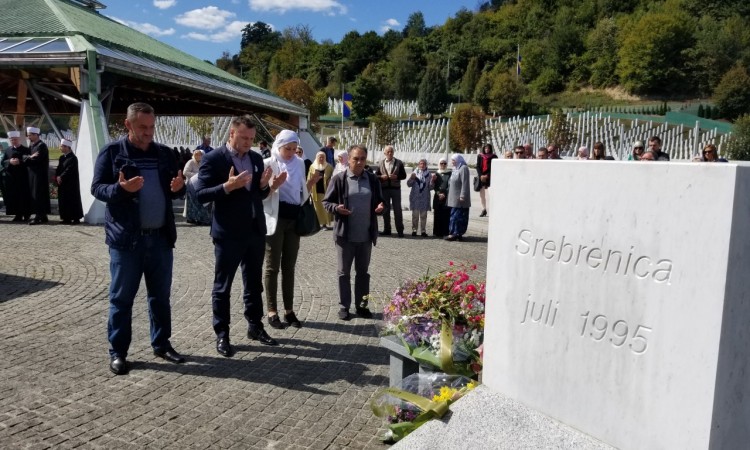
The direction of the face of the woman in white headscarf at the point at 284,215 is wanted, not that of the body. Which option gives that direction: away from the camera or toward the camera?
toward the camera

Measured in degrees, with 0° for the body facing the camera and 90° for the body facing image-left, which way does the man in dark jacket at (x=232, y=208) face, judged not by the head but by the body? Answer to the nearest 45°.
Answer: approximately 315°

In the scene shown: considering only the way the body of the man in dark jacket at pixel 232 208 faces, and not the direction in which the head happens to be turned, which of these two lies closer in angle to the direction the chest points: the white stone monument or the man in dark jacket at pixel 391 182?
the white stone monument

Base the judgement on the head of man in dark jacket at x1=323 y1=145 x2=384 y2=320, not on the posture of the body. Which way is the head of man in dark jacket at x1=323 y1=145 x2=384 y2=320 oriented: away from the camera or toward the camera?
toward the camera

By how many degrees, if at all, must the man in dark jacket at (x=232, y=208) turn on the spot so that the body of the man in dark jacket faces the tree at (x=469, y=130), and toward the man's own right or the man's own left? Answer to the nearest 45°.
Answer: approximately 90° to the man's own left

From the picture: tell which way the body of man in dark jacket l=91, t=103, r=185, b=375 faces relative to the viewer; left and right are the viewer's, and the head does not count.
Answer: facing the viewer and to the right of the viewer

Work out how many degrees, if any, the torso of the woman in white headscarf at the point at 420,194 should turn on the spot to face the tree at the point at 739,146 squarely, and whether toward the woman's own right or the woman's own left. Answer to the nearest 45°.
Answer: approximately 135° to the woman's own left

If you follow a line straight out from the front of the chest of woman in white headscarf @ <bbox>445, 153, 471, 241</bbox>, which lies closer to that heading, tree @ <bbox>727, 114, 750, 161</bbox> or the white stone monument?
the white stone monument

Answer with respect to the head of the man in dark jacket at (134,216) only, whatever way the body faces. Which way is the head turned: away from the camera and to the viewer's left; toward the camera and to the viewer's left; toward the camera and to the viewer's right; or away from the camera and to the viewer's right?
toward the camera and to the viewer's right

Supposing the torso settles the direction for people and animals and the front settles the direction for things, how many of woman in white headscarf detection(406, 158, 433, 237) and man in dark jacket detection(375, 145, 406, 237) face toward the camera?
2

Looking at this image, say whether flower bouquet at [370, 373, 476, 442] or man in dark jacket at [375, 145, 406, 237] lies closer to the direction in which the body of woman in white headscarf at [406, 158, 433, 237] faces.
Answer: the flower bouquet

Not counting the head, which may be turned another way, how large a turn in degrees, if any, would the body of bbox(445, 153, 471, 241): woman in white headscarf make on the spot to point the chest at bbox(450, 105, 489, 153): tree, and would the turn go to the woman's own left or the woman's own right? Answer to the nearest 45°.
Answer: approximately 135° to the woman's own right

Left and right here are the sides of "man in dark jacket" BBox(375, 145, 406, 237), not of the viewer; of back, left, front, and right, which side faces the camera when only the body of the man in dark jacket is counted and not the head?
front

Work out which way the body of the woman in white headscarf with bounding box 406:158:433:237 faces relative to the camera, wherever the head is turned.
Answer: toward the camera

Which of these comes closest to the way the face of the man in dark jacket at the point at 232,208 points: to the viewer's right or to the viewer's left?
to the viewer's right

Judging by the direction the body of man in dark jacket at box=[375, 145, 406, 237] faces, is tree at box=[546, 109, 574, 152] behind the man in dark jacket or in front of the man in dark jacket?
behind

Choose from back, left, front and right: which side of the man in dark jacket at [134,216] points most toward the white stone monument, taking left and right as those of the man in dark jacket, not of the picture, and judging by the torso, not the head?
front
